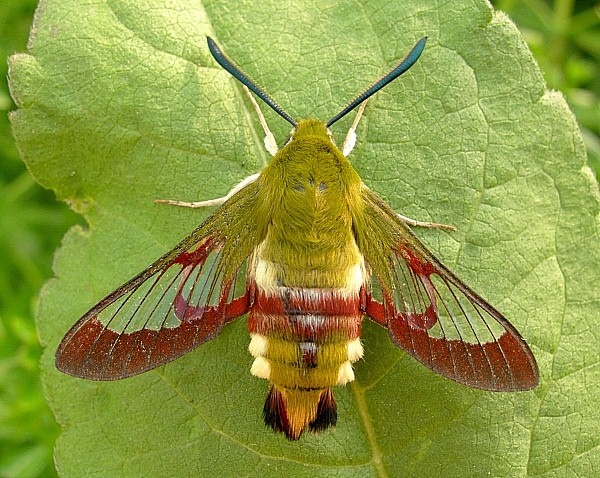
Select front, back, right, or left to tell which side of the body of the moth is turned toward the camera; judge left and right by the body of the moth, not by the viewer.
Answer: back
